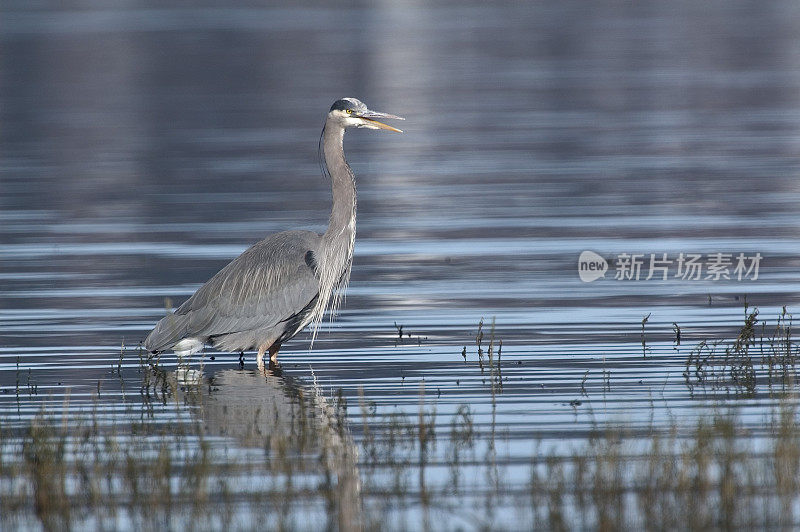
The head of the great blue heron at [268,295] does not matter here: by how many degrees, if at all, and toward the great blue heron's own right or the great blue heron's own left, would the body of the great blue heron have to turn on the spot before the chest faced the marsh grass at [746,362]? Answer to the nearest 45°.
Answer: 0° — it already faces it

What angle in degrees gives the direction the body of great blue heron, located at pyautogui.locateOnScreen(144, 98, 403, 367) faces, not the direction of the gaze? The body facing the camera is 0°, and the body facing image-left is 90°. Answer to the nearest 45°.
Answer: approximately 270°

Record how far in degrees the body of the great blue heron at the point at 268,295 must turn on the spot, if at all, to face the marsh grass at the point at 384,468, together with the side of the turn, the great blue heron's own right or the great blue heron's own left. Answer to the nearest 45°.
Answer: approximately 90° to the great blue heron's own right
